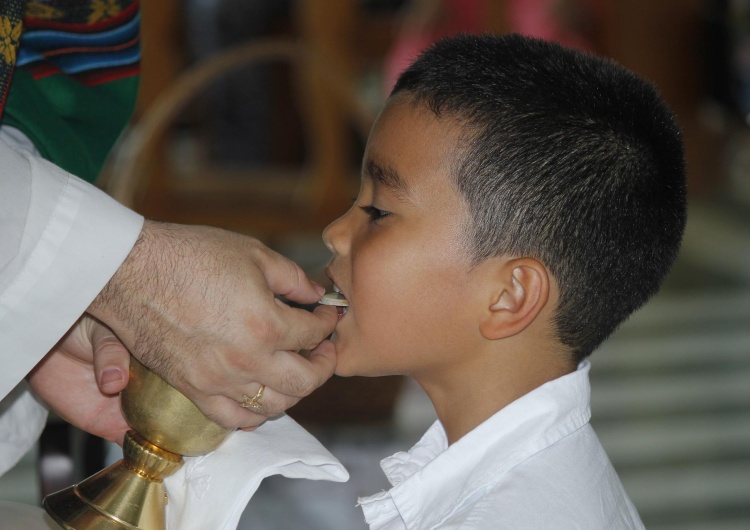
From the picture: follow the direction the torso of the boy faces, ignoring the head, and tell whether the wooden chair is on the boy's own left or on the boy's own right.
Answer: on the boy's own right

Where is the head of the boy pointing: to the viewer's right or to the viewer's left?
to the viewer's left

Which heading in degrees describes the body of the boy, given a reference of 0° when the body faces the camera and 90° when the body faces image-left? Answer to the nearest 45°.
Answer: approximately 90°
